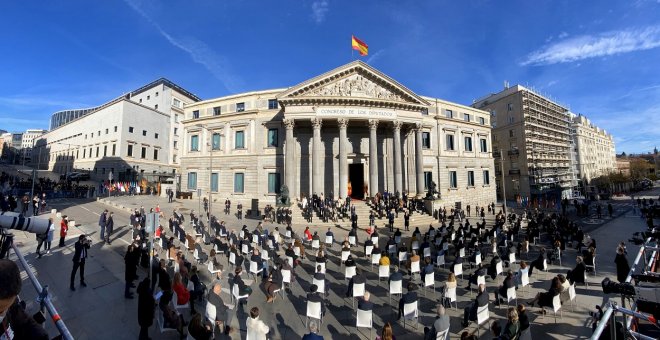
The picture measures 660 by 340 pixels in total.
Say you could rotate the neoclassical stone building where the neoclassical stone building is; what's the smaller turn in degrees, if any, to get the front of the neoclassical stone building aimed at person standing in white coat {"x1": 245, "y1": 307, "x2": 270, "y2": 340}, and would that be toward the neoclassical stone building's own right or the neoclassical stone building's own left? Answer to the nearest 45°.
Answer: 0° — it already faces them

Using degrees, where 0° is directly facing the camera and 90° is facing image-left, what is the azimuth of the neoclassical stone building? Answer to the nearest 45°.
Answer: approximately 0°

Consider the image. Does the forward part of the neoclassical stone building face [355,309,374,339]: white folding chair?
yes

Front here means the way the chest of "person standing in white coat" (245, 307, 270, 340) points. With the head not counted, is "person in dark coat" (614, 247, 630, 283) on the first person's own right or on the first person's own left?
on the first person's own right

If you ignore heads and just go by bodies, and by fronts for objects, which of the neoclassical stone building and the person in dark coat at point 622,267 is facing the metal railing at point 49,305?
the neoclassical stone building

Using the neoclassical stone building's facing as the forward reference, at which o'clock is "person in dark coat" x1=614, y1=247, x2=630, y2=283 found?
The person in dark coat is roughly at 11 o'clock from the neoclassical stone building.

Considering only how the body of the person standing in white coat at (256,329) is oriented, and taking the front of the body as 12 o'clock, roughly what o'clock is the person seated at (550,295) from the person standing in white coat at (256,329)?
the person seated at (550,295) is roughly at 3 o'clock from the person standing in white coat at (256,329).

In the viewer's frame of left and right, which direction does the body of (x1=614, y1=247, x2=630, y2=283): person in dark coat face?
facing away from the viewer and to the left of the viewer

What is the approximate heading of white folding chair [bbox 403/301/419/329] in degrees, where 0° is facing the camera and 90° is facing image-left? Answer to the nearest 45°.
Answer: approximately 180°

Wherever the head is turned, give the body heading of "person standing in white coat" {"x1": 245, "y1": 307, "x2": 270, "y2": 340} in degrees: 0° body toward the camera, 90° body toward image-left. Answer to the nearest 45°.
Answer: approximately 180°

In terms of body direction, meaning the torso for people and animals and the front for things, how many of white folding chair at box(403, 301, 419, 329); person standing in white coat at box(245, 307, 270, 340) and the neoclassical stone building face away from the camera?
2
